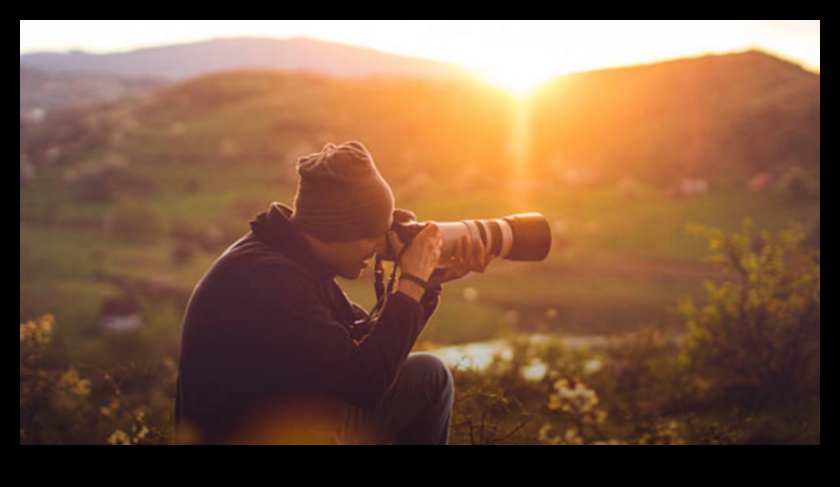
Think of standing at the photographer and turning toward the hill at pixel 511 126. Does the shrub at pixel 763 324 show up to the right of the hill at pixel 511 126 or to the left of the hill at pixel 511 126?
right

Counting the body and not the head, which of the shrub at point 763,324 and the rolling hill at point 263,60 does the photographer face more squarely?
the shrub

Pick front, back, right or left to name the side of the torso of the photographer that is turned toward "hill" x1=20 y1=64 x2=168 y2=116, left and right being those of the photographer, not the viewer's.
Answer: left

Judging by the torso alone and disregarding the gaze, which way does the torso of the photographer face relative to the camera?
to the viewer's right

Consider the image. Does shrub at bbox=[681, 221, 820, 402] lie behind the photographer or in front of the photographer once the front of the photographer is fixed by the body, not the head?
in front

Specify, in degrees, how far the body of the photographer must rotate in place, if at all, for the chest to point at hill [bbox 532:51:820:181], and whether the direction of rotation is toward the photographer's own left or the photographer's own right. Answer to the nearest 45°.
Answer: approximately 45° to the photographer's own left

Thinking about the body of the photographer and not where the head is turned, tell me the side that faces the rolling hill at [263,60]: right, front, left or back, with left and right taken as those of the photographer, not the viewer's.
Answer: left

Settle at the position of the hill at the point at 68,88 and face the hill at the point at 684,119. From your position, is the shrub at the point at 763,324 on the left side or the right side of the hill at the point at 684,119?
right

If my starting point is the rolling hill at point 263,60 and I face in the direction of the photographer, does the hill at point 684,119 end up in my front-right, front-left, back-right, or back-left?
front-left

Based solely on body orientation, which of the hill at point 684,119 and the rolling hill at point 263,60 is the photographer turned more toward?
the hill

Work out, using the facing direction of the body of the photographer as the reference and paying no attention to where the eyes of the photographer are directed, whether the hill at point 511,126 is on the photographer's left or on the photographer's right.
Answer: on the photographer's left

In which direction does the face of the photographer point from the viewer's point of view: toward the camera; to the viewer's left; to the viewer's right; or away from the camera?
to the viewer's right
